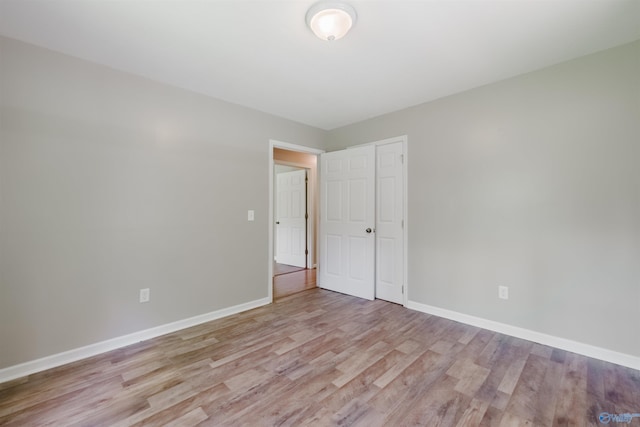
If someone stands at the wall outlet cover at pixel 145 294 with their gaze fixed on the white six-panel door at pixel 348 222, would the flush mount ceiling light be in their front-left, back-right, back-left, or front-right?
front-right

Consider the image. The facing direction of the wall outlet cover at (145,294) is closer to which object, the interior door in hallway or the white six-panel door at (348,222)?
the white six-panel door

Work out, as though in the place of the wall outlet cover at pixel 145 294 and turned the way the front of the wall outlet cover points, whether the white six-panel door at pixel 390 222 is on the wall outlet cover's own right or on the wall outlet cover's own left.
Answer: on the wall outlet cover's own left

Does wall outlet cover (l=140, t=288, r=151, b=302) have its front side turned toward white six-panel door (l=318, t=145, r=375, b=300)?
no

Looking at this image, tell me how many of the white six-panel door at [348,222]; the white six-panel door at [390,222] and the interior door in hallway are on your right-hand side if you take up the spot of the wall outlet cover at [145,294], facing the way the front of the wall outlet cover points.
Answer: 0

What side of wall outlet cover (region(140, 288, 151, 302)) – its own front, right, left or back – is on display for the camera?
front

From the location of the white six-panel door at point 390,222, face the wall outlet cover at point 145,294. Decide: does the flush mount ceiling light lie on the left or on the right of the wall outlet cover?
left

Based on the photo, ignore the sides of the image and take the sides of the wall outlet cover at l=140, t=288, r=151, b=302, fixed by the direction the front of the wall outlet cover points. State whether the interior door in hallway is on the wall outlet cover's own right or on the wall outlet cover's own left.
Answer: on the wall outlet cover's own left

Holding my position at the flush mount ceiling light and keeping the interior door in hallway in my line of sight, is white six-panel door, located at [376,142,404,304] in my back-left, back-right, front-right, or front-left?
front-right
